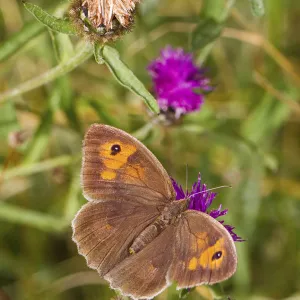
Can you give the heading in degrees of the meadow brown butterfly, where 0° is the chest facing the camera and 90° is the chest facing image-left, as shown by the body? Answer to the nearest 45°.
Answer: approximately 225°

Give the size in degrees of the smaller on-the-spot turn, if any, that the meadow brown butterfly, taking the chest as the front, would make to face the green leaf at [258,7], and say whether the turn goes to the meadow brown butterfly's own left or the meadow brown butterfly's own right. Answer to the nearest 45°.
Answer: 0° — it already faces it
